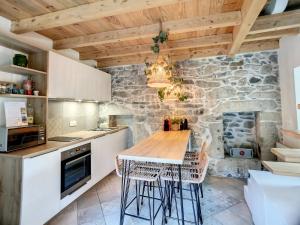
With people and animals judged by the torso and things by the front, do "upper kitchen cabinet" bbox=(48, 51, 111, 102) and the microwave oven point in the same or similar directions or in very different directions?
same or similar directions

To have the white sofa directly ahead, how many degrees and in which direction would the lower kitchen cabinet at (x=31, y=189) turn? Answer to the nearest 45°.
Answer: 0° — it already faces it

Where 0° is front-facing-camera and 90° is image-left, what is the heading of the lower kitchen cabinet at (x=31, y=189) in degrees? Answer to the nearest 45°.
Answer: approximately 315°

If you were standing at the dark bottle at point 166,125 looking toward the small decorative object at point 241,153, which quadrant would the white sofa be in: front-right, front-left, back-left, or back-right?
front-right

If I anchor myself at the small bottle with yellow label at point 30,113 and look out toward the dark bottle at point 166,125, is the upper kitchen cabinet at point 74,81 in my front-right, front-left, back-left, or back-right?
front-left

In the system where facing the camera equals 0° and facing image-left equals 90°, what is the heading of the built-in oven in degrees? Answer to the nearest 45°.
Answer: approximately 315°

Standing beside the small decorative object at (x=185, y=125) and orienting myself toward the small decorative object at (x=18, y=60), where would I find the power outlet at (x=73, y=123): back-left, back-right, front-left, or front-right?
front-right

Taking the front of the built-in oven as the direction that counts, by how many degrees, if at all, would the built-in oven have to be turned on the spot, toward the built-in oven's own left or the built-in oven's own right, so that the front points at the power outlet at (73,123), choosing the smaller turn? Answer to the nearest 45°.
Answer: approximately 135° to the built-in oven's own left

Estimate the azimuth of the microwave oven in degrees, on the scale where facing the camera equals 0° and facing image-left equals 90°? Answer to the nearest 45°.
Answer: approximately 315°

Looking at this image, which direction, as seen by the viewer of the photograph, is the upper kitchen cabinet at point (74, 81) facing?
facing the viewer and to the right of the viewer

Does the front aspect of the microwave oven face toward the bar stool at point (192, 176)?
yes
